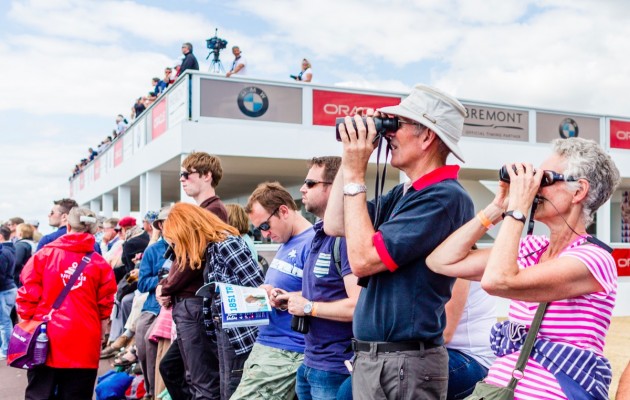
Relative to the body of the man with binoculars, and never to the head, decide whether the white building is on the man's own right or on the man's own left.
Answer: on the man's own right

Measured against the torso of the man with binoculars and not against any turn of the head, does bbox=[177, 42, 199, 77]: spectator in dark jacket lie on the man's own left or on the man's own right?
on the man's own right

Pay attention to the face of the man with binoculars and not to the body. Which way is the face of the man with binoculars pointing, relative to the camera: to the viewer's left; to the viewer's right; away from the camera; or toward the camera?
to the viewer's left

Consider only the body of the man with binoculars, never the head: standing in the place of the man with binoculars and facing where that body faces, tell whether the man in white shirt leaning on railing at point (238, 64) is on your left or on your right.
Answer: on your right

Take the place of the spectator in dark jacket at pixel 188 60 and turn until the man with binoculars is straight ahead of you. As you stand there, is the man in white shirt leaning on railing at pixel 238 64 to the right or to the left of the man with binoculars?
left

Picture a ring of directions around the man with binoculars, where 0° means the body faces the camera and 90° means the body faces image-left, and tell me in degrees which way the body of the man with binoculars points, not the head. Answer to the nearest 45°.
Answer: approximately 90°
